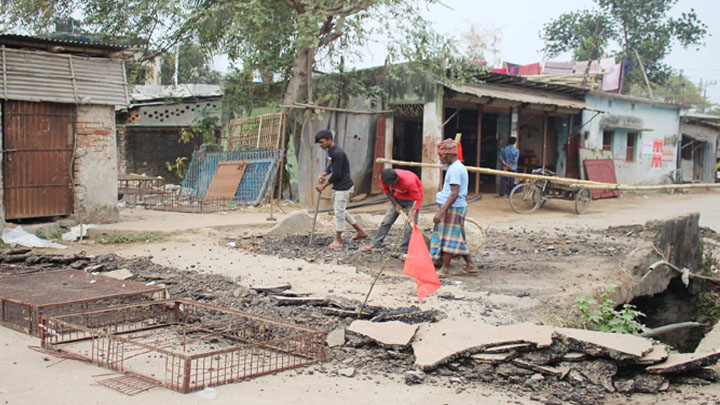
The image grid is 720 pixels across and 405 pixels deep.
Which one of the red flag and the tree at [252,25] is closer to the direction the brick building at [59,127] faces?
the red flag

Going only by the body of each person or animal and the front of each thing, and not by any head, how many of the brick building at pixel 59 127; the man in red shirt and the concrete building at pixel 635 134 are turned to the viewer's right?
0

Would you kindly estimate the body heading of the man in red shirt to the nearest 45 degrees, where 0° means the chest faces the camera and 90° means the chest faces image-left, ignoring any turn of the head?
approximately 45°

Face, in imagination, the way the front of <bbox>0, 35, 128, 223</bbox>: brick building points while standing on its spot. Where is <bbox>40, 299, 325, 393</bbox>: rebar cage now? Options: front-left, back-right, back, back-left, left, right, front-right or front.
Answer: front

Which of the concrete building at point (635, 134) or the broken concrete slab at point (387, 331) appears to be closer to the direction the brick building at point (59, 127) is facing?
the broken concrete slab

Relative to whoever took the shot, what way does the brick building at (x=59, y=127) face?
facing the viewer

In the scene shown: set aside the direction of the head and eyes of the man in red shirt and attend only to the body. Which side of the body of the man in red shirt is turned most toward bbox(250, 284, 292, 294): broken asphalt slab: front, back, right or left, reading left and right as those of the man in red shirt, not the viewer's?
front

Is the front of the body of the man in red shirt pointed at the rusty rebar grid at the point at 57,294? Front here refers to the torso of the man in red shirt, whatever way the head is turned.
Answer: yes

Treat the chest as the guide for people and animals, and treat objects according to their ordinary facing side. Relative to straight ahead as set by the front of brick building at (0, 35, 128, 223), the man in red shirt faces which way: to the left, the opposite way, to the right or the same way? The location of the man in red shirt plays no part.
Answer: to the right

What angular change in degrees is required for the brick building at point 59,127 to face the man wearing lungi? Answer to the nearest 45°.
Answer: approximately 45° to its left

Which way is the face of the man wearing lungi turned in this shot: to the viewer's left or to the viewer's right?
to the viewer's left

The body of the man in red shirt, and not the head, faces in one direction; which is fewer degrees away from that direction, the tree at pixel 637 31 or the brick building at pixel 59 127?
the brick building

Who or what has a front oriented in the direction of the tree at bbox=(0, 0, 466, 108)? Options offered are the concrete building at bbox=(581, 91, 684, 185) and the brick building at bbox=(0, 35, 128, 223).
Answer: the concrete building at bbox=(581, 91, 684, 185)

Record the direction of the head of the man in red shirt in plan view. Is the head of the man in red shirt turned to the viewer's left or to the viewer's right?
to the viewer's left

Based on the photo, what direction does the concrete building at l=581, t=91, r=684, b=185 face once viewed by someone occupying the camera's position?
facing the viewer and to the left of the viewer

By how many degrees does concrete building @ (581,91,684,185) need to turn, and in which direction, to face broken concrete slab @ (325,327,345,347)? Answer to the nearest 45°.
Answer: approximately 45° to its left
